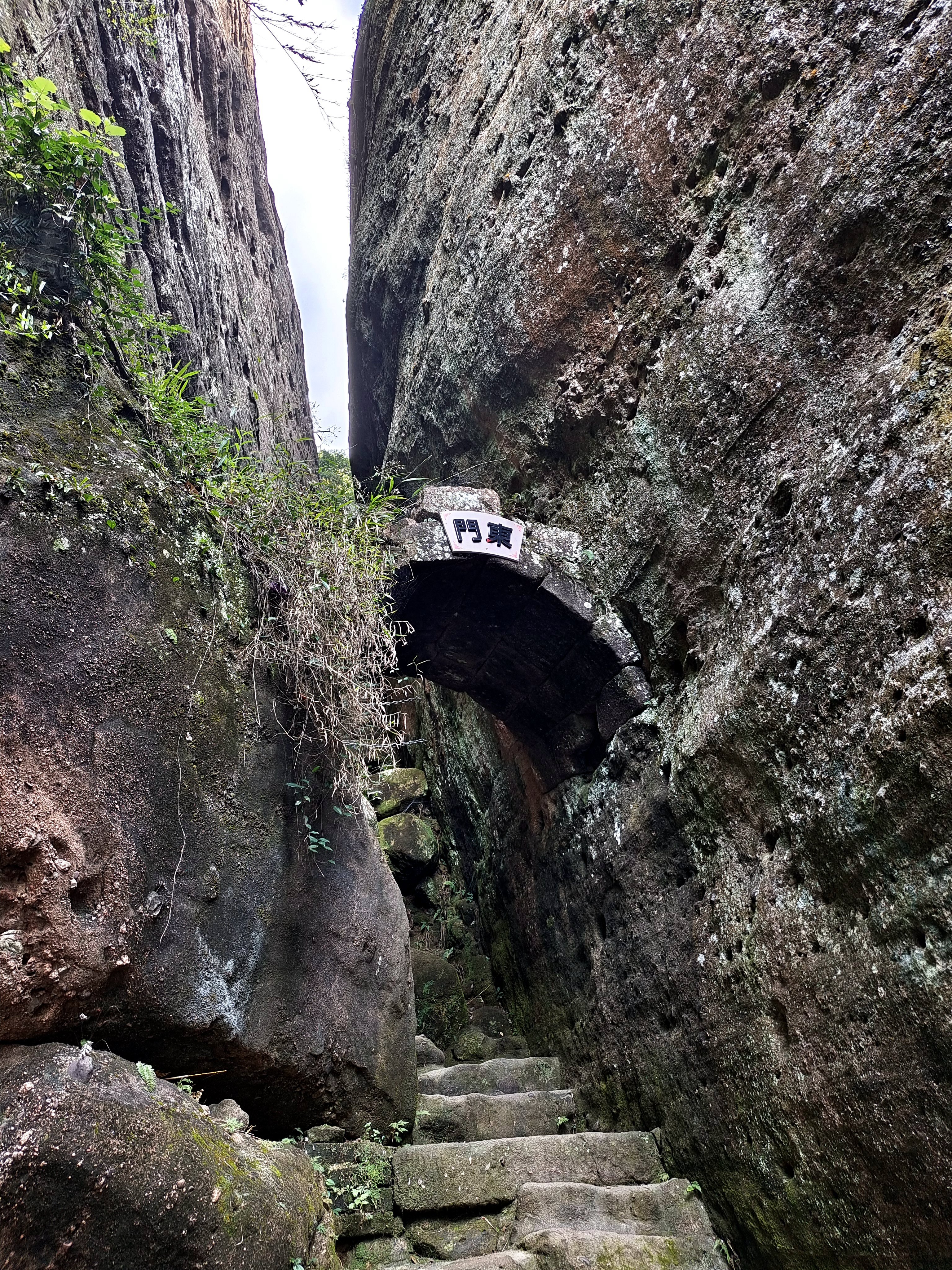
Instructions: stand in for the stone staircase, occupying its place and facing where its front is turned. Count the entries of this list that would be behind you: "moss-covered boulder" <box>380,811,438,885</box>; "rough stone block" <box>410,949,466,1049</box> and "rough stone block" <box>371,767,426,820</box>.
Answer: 3

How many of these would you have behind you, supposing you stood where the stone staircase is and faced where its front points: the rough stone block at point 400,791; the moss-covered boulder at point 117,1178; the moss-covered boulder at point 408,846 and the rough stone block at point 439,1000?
3

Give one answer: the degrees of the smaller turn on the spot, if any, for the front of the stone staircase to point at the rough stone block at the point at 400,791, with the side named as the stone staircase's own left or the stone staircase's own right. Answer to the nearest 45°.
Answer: approximately 180°

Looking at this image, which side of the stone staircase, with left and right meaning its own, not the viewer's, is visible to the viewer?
front

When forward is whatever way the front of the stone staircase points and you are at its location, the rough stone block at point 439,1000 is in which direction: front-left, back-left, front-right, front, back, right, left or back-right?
back

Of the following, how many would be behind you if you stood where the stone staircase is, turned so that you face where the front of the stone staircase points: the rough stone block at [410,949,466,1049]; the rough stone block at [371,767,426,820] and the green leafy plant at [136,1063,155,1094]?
2

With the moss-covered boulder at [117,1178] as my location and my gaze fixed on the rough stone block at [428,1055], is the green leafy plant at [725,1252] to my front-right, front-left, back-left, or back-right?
front-right

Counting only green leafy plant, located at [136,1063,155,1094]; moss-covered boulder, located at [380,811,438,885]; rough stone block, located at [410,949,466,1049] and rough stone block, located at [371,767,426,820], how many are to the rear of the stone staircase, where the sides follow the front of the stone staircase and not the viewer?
3

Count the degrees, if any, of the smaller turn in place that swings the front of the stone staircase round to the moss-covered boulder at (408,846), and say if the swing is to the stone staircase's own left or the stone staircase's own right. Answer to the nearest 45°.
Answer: approximately 180°
